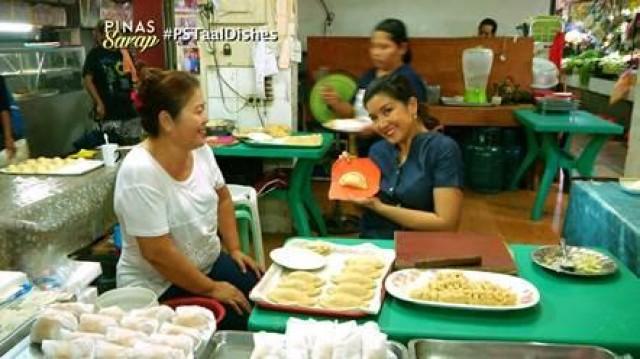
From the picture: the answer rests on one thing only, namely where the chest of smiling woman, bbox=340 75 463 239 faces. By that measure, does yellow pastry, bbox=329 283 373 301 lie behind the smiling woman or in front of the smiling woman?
in front

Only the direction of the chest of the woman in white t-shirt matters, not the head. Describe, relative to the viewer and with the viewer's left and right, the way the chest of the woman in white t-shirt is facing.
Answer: facing the viewer and to the right of the viewer

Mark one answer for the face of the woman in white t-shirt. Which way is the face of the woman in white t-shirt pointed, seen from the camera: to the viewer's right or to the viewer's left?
to the viewer's right

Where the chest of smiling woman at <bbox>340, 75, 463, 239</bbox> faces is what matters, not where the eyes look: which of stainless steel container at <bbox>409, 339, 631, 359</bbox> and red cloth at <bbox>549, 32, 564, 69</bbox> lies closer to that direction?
the stainless steel container

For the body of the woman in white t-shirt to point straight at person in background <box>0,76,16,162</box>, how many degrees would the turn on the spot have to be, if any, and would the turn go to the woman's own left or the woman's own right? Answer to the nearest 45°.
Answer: approximately 180°

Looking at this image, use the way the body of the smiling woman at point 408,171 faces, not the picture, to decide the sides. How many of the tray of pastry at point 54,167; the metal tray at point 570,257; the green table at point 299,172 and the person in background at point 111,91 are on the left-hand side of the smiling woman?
1

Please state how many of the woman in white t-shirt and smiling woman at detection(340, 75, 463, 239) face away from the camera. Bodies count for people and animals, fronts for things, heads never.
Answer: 0

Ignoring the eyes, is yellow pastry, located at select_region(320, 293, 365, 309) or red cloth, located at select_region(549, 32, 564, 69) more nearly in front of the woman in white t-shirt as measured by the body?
the yellow pastry

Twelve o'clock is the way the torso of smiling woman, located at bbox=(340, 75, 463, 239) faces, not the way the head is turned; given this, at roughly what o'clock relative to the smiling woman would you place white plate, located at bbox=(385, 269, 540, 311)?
The white plate is roughly at 10 o'clock from the smiling woman.

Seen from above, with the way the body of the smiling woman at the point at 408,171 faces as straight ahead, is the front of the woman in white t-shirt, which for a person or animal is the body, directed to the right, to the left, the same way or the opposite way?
to the left

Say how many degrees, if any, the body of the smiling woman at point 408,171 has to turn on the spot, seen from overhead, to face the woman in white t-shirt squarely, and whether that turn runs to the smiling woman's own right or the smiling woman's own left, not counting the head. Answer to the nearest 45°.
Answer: approximately 45° to the smiling woman's own right

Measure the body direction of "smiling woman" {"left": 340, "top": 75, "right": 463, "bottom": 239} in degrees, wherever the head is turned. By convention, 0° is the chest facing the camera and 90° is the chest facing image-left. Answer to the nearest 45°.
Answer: approximately 45°

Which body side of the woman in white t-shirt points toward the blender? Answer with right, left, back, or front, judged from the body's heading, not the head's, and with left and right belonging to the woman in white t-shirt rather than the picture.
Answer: left

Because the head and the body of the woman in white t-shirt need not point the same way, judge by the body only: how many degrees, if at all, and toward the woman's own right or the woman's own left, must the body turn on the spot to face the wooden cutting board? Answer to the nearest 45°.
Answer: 0° — they already face it

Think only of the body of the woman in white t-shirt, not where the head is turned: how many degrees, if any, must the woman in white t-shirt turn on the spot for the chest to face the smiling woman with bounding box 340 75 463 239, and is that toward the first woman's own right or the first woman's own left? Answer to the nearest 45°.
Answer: approximately 45° to the first woman's own left

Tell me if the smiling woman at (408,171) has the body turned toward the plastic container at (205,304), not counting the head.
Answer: yes
